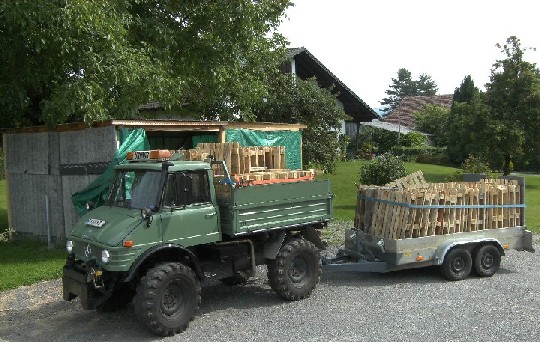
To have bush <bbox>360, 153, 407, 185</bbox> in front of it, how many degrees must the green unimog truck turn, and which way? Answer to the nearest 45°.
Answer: approximately 180°

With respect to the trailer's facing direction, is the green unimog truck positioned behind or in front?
in front

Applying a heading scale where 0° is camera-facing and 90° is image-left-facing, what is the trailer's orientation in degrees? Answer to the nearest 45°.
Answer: approximately 45°

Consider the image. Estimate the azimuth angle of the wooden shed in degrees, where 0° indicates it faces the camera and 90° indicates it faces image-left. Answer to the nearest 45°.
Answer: approximately 315°

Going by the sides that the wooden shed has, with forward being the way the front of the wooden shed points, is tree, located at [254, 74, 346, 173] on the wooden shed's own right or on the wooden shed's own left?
on the wooden shed's own left

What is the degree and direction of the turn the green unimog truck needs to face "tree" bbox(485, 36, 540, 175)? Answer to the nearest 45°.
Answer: approximately 180°

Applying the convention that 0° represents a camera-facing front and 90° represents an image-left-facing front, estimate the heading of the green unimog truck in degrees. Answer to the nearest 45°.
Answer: approximately 45°

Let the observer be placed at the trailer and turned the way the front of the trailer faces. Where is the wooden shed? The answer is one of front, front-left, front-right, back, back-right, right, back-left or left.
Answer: front-right

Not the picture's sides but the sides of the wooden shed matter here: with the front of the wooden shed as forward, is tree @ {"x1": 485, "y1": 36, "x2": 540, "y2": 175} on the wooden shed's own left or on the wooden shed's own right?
on the wooden shed's own left
